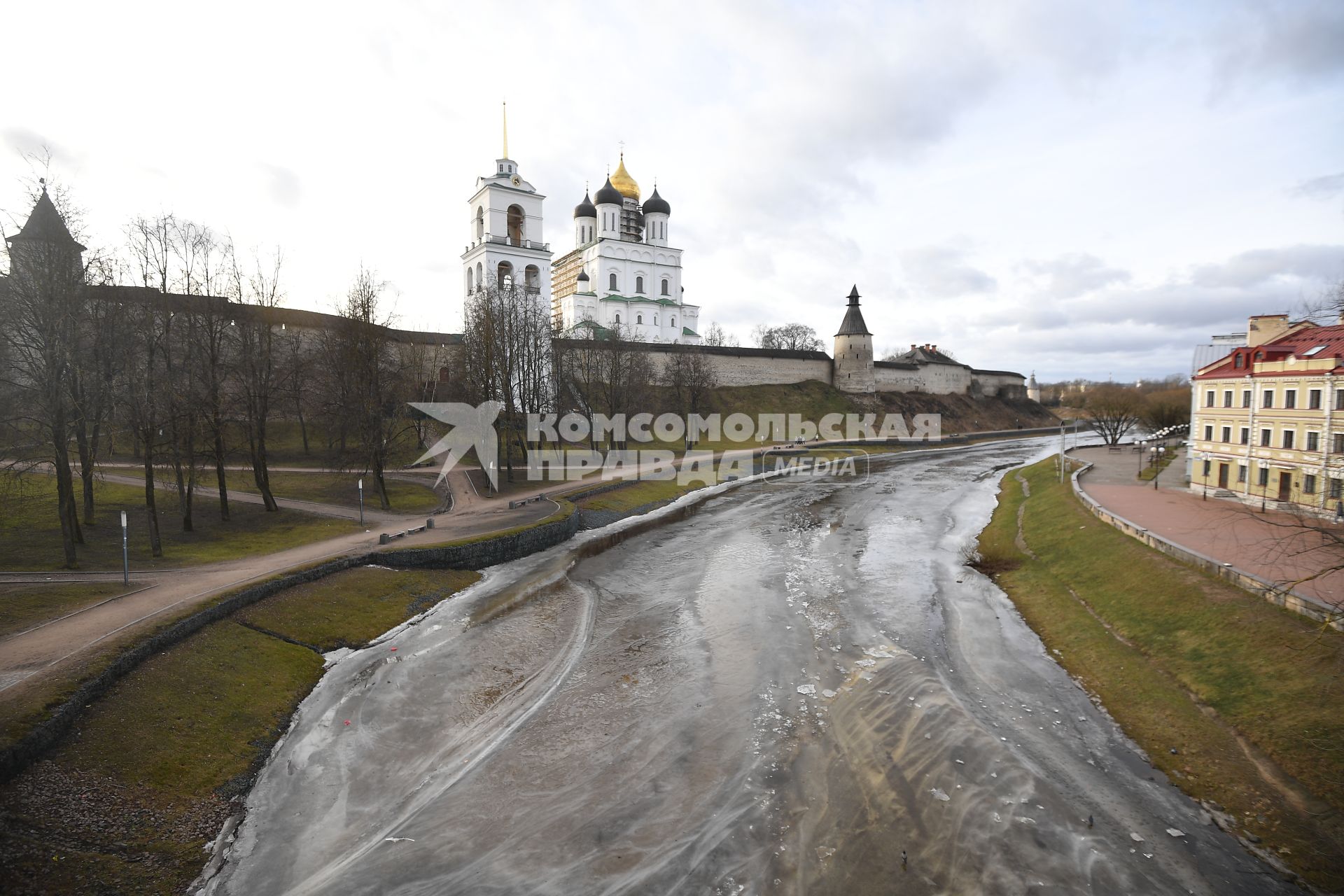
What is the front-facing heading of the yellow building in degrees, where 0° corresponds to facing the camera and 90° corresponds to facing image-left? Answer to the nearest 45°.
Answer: approximately 45°

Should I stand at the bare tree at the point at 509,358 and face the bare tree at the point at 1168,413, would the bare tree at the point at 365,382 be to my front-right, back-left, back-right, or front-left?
back-right

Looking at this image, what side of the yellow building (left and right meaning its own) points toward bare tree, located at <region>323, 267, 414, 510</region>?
front

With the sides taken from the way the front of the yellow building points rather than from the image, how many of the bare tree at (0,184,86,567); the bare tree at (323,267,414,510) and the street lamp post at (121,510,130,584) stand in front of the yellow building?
3

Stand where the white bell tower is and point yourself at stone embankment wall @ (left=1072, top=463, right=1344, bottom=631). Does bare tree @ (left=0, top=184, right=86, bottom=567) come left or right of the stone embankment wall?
right

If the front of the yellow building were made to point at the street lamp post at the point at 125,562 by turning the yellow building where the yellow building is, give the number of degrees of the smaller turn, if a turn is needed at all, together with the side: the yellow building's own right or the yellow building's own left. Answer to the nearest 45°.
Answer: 0° — it already faces it

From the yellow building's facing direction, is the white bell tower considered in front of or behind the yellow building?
in front
